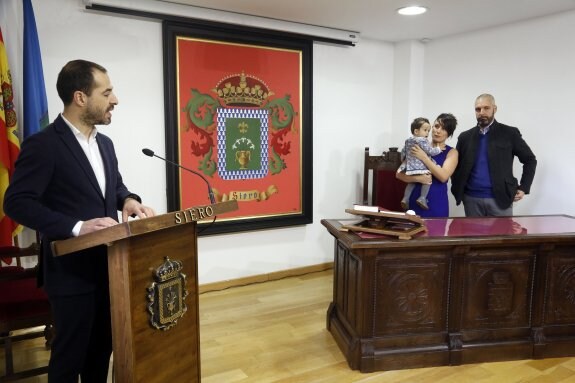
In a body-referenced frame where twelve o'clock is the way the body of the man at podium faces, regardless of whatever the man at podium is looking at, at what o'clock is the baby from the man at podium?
The baby is roughly at 10 o'clock from the man at podium.

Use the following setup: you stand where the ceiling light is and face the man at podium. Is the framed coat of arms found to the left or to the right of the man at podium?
right

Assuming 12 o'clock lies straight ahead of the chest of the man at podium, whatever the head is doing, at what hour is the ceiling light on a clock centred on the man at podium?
The ceiling light is roughly at 10 o'clock from the man at podium.

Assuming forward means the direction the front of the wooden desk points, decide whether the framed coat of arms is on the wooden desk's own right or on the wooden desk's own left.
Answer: on the wooden desk's own right

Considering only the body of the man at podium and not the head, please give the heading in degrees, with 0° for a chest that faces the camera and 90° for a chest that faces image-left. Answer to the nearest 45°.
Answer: approximately 315°

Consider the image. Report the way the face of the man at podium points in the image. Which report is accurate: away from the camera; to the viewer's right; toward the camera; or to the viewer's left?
to the viewer's right
